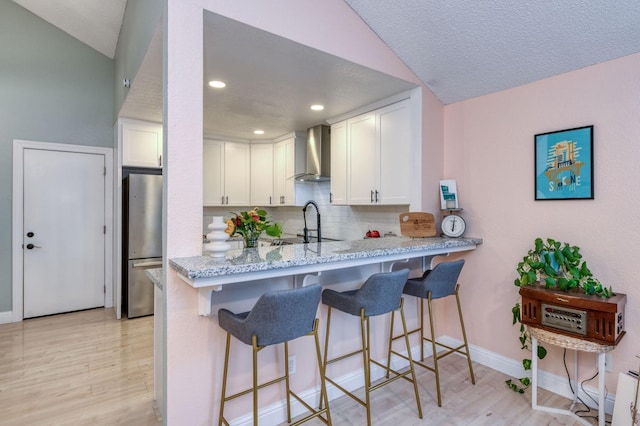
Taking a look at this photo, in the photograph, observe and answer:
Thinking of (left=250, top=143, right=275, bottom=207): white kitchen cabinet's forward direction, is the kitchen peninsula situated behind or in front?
in front

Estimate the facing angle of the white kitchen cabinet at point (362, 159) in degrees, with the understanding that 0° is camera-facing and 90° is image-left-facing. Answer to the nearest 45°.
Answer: approximately 45°

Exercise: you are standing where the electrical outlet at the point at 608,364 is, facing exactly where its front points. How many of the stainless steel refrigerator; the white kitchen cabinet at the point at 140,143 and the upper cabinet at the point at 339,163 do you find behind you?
0

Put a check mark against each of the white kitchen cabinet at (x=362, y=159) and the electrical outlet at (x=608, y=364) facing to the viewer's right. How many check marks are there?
0

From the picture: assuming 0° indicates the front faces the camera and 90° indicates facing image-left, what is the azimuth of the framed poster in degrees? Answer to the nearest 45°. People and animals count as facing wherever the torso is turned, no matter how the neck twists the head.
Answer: approximately 45°

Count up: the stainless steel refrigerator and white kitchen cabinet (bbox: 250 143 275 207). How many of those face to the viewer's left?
0

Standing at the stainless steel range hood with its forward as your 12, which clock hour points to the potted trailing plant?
The potted trailing plant is roughly at 9 o'clock from the stainless steel range hood.

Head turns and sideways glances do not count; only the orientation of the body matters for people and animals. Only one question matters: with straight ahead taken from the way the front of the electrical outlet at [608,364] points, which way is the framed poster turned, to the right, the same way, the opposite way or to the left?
the same way

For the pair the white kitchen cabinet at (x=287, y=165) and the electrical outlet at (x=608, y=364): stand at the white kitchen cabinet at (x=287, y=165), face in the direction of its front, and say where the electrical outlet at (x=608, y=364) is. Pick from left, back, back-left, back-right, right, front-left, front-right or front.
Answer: left

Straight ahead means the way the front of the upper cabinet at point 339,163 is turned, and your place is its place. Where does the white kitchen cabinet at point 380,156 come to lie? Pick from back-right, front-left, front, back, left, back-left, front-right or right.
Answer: left

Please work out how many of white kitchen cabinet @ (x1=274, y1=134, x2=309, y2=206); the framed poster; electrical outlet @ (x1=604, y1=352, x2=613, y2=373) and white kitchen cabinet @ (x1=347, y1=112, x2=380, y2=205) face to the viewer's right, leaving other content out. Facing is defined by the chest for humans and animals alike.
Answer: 0

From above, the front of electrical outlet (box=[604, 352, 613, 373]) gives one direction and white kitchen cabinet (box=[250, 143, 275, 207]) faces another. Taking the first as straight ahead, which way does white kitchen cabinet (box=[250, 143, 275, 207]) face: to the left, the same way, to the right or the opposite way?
to the left

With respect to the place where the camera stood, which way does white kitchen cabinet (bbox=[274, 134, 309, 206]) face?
facing the viewer and to the left of the viewer

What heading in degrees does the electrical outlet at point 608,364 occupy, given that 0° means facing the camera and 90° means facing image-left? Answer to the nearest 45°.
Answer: approximately 45°

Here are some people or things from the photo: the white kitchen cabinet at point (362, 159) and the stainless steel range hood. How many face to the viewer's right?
0
